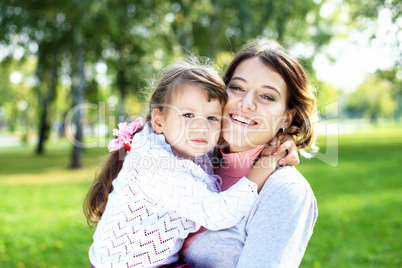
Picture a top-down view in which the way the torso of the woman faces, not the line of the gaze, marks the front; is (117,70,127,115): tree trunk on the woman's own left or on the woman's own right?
on the woman's own right

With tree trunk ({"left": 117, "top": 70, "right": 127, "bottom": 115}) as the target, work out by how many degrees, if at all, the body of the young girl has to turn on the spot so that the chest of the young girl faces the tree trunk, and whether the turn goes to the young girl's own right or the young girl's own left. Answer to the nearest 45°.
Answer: approximately 90° to the young girl's own left

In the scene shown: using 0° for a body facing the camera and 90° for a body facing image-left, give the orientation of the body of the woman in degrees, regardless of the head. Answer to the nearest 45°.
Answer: approximately 45°

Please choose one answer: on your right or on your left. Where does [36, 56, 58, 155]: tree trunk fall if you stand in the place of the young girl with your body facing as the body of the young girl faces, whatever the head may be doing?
on your left

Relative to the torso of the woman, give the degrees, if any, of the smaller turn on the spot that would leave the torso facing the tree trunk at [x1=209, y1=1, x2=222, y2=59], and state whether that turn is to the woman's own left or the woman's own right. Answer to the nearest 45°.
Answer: approximately 135° to the woman's own right

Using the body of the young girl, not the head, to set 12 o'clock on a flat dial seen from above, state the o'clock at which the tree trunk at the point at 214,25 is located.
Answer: The tree trunk is roughly at 9 o'clock from the young girl.

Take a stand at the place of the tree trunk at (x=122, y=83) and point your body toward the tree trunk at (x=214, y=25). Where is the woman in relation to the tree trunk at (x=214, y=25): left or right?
right

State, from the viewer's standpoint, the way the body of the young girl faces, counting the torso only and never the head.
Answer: to the viewer's right
